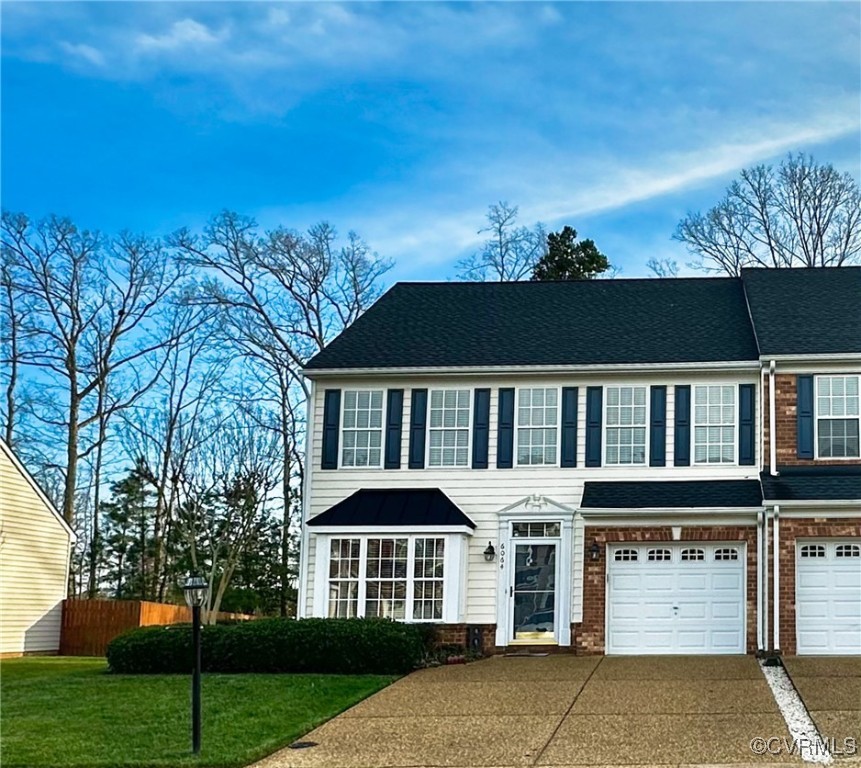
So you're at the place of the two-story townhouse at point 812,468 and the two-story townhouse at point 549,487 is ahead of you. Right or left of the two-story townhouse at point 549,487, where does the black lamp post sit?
left

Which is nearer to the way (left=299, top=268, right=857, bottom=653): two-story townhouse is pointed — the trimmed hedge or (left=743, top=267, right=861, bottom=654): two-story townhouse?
the trimmed hedge

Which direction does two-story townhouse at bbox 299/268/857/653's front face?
toward the camera

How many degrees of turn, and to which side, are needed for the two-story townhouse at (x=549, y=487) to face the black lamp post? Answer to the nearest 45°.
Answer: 0° — it already faces it

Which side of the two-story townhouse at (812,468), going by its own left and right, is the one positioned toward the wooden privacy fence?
right

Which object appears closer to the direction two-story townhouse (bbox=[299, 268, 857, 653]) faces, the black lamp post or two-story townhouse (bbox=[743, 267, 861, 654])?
the black lamp post

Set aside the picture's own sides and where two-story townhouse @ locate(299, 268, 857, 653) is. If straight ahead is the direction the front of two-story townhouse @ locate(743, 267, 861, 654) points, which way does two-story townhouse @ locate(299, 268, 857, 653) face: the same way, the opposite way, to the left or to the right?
the same way

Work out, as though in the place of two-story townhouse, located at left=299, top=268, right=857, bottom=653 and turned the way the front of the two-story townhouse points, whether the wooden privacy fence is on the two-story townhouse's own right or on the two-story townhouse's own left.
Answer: on the two-story townhouse's own right

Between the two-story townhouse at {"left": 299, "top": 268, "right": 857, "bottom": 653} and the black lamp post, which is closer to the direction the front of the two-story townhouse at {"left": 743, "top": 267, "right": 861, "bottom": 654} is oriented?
the black lamp post

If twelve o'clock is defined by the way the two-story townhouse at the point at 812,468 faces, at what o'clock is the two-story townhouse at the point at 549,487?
the two-story townhouse at the point at 549,487 is roughly at 3 o'clock from the two-story townhouse at the point at 812,468.
